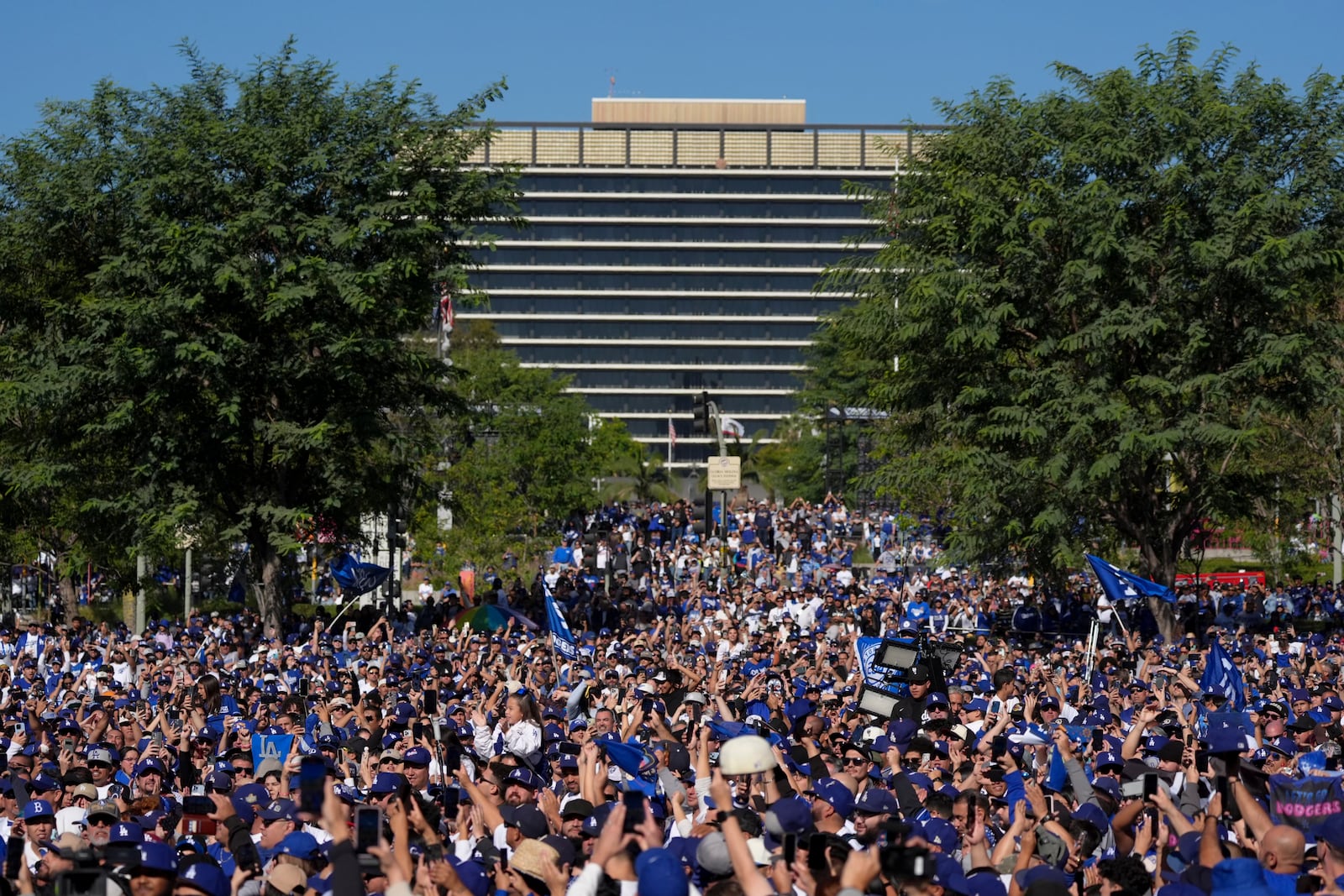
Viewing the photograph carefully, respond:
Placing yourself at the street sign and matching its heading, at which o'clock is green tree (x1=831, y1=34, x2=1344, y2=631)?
The green tree is roughly at 11 o'clock from the street sign.

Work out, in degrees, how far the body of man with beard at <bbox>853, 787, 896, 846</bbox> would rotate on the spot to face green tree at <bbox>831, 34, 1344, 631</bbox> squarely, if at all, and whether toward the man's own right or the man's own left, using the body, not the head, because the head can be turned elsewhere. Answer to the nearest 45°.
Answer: approximately 135° to the man's own right

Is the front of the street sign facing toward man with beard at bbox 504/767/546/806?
yes

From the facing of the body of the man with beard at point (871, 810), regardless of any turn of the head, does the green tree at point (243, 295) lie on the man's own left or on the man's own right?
on the man's own right

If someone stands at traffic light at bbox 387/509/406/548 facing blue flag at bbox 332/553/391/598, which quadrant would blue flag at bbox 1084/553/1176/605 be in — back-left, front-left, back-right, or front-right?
front-left

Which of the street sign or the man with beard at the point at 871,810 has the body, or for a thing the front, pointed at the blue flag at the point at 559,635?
the street sign

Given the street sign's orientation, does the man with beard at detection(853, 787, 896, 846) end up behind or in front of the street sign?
in front

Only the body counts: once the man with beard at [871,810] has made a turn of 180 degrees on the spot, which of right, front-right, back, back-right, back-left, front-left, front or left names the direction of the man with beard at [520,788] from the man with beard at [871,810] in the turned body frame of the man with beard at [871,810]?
back-left

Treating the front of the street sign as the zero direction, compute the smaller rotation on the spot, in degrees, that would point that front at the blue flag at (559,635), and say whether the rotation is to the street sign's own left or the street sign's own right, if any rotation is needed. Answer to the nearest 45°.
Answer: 0° — it already faces it

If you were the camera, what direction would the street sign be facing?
facing the viewer

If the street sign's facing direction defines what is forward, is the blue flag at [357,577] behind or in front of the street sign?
in front

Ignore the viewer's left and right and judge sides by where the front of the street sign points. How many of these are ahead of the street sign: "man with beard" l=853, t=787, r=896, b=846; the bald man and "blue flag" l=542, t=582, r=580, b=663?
3

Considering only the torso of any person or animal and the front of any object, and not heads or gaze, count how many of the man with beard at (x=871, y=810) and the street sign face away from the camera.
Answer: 0

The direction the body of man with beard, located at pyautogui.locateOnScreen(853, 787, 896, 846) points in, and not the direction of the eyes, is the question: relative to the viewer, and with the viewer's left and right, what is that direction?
facing the viewer and to the left of the viewer
